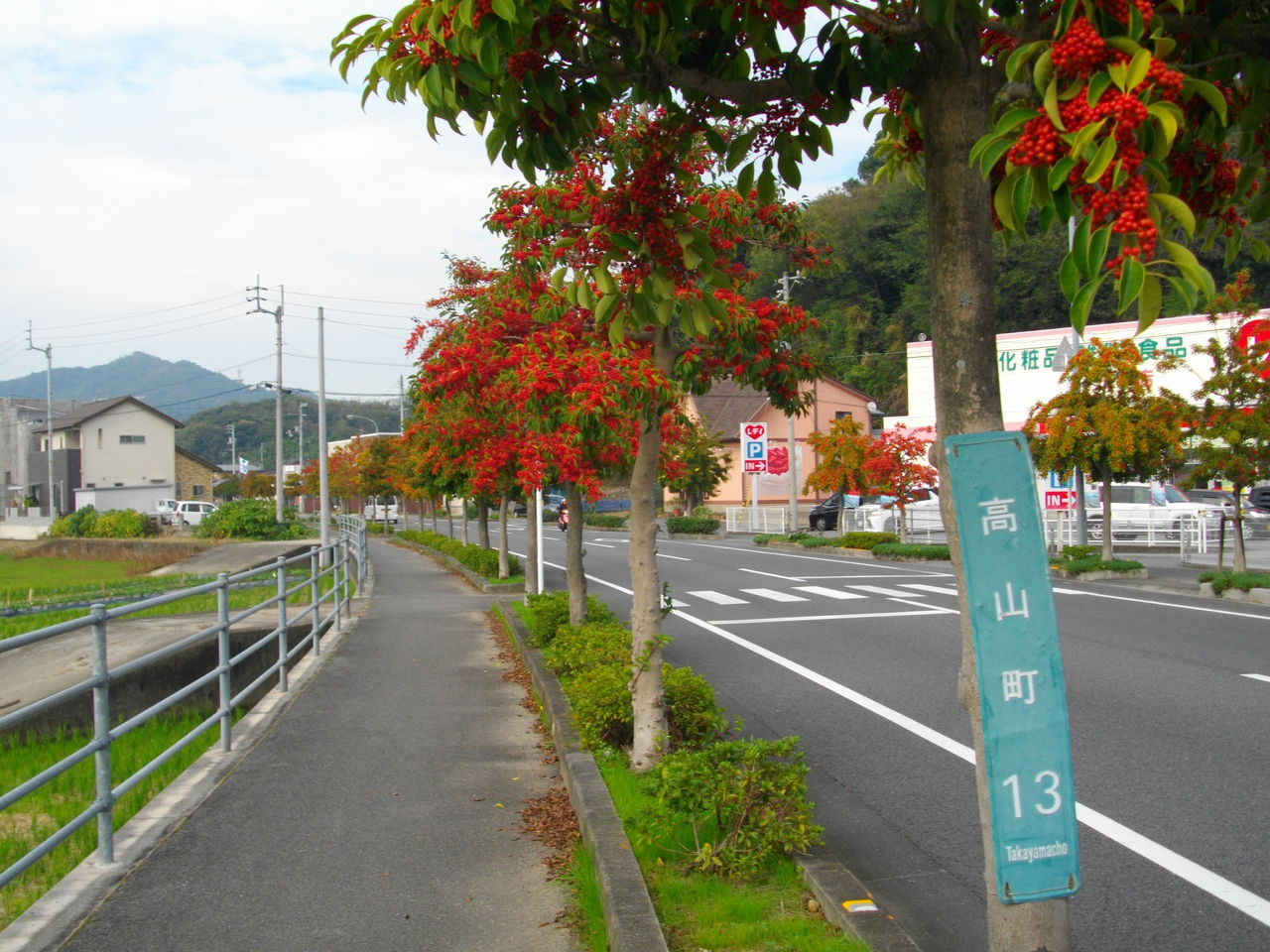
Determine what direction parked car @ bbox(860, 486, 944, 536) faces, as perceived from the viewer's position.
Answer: facing to the left of the viewer

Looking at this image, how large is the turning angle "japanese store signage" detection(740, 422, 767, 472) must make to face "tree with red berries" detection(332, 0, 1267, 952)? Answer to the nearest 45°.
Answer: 0° — it already faces it

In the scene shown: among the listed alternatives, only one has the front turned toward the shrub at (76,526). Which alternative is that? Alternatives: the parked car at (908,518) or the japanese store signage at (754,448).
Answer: the parked car

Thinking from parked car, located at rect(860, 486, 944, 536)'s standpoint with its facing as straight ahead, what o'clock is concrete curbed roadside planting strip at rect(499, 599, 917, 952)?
The concrete curbed roadside planting strip is roughly at 9 o'clock from the parked car.

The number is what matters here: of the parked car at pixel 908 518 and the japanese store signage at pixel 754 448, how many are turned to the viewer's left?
1

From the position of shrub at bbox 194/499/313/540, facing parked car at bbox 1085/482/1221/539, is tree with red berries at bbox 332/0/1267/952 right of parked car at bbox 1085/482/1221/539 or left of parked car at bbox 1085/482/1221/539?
right

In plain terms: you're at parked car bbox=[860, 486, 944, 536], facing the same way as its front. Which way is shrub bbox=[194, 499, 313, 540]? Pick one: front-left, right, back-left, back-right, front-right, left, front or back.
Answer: front

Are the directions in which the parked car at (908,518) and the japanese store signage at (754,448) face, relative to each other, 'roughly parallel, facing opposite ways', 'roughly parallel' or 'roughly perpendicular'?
roughly perpendicular

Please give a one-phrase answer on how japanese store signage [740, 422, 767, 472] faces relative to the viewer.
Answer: facing the viewer

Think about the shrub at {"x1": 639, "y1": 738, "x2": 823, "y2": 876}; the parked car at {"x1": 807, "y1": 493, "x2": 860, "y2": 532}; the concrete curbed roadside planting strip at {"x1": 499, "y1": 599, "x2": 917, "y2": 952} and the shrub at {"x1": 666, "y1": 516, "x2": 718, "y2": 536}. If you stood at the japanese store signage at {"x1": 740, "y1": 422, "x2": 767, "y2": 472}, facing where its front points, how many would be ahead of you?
2

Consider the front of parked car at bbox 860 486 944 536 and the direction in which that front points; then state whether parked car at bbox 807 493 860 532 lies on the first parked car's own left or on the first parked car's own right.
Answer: on the first parked car's own right

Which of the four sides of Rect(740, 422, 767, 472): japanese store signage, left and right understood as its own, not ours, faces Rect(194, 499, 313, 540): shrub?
right

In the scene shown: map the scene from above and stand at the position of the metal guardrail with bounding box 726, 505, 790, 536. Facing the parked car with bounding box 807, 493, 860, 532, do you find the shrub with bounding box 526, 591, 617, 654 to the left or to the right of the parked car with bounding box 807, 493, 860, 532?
right

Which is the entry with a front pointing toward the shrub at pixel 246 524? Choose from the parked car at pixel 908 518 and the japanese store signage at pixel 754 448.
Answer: the parked car

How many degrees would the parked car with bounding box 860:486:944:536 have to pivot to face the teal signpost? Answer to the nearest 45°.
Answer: approximately 90° to its left

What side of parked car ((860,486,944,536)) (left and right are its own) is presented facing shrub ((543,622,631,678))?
left

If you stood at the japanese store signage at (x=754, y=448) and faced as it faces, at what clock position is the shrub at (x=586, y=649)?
The shrub is roughly at 12 o'clock from the japanese store signage.

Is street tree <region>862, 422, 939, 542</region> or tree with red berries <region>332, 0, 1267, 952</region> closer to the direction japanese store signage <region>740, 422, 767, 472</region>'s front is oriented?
the tree with red berries

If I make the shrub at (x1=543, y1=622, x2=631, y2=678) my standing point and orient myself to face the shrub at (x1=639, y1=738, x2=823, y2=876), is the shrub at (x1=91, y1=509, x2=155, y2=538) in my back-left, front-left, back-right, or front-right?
back-right
